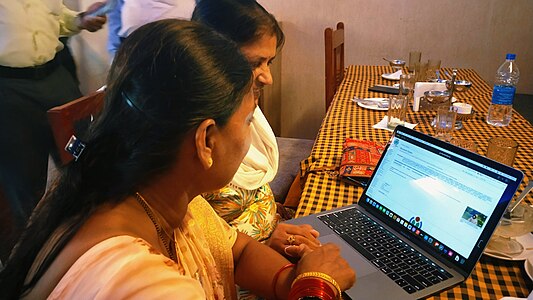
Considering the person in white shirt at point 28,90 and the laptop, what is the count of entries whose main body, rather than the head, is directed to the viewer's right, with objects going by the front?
1

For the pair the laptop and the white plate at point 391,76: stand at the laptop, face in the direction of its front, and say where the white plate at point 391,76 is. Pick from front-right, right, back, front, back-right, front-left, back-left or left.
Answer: back-right

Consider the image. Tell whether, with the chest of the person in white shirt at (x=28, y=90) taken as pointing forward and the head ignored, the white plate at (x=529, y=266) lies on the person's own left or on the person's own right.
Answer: on the person's own right

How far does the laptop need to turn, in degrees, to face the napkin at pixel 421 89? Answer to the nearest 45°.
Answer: approximately 135° to its right

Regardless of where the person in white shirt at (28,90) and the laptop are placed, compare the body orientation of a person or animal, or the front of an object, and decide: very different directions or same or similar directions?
very different directions

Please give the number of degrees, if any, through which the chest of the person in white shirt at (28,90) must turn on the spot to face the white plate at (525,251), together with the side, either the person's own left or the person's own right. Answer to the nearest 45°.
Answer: approximately 45° to the person's own right

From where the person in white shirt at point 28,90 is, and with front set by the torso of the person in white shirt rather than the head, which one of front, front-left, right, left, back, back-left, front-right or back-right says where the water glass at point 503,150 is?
front-right

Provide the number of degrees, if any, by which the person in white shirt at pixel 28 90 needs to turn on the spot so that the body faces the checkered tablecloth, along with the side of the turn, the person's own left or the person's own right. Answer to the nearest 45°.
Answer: approximately 45° to the person's own right

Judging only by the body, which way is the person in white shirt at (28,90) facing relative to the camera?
to the viewer's right

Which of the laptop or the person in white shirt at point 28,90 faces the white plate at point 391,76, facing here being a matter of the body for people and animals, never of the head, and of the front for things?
the person in white shirt

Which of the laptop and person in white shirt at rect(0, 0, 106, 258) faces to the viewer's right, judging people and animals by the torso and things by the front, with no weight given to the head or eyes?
the person in white shirt

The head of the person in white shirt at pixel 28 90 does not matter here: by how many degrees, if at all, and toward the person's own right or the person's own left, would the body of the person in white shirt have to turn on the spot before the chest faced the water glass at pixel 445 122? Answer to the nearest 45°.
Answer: approximately 45° to the person's own right

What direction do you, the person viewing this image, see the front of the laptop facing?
facing the viewer and to the left of the viewer
